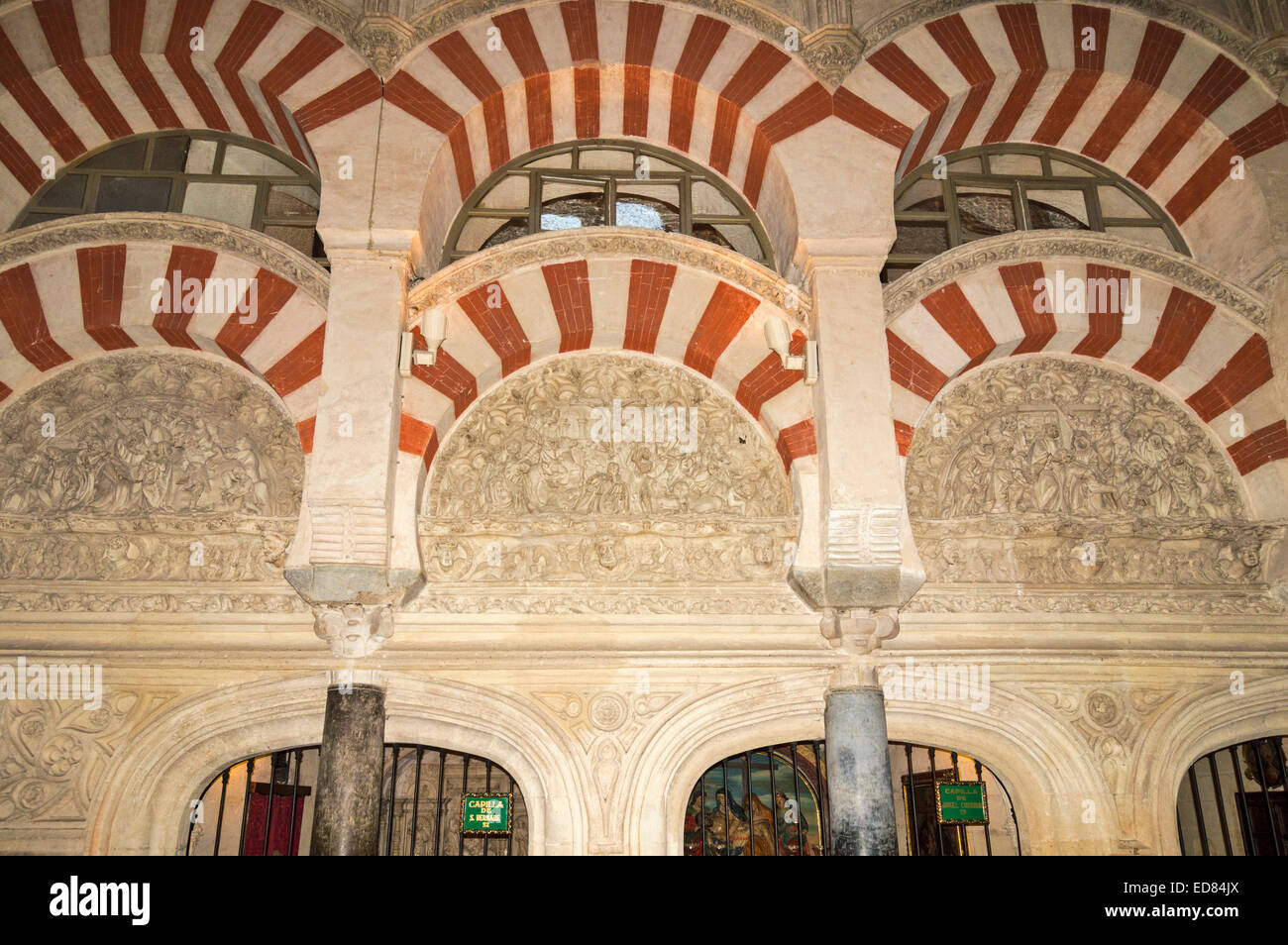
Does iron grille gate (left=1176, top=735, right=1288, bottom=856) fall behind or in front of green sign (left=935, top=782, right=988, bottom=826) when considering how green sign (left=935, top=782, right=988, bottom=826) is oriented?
behind

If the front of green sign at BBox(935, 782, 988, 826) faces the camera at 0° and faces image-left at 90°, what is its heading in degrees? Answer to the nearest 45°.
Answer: approximately 0°

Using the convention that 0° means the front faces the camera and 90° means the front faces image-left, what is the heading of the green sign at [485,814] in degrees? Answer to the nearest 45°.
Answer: approximately 0°

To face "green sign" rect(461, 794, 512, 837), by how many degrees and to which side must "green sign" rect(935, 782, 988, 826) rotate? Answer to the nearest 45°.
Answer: approximately 90° to its right

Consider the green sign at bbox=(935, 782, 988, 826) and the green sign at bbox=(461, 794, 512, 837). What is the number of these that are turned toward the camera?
2
